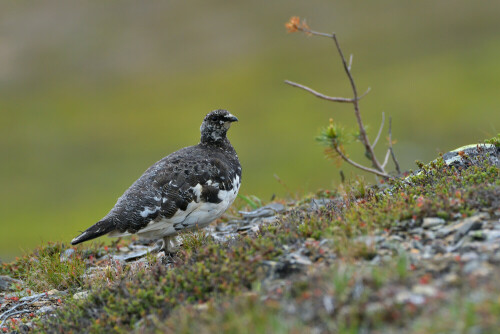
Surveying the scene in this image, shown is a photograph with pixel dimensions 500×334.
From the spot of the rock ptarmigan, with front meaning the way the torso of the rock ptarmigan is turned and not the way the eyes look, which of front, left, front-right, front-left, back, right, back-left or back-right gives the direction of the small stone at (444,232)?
front-right

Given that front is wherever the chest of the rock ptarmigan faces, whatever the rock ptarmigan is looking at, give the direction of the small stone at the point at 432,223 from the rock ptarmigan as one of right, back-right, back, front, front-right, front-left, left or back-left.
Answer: front-right

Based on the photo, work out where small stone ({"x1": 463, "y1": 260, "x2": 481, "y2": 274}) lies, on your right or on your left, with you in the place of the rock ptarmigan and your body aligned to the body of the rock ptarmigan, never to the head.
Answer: on your right

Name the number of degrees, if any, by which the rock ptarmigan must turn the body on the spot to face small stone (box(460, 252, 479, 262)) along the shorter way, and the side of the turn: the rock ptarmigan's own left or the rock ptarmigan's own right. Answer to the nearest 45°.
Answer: approximately 45° to the rock ptarmigan's own right

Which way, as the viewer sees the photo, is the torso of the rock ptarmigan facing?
to the viewer's right

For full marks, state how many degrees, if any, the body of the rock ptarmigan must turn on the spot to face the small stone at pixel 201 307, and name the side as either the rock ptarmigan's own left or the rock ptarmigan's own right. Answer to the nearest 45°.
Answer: approximately 90° to the rock ptarmigan's own right
